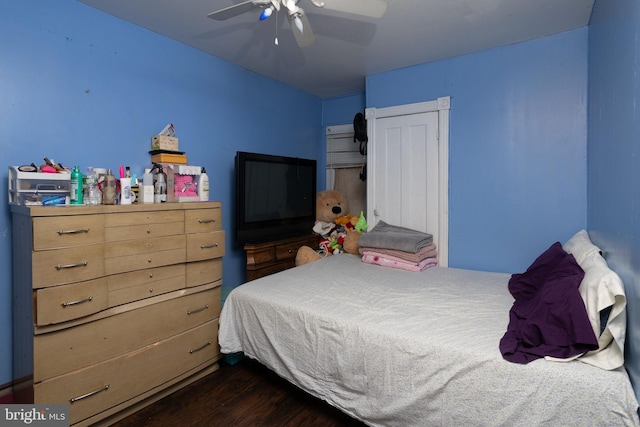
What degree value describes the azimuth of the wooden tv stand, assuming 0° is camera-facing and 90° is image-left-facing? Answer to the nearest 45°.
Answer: approximately 315°

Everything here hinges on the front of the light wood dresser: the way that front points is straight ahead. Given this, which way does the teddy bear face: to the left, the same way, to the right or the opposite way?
to the right

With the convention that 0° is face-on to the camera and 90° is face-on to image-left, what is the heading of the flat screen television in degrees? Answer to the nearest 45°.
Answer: approximately 315°

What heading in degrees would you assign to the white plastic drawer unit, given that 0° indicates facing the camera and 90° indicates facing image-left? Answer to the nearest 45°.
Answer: approximately 0°

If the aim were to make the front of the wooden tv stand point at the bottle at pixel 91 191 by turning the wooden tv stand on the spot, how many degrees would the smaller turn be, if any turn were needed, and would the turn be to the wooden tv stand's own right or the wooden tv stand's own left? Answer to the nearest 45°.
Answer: approximately 90° to the wooden tv stand's own right

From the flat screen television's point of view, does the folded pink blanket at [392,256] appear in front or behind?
in front

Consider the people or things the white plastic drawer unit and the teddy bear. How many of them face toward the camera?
2
